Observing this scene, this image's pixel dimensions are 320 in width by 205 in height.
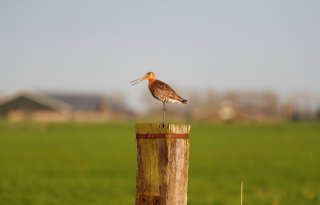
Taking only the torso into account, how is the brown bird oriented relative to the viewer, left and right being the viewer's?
facing to the left of the viewer
